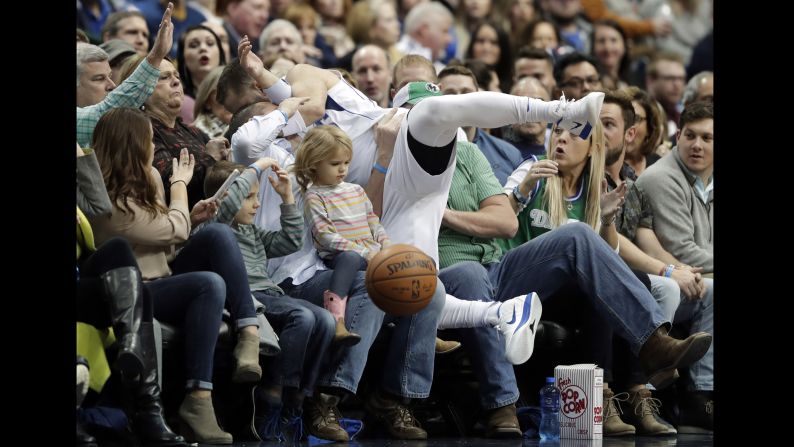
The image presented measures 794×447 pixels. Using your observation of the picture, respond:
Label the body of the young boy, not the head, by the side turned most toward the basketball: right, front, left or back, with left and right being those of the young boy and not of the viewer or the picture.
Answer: front

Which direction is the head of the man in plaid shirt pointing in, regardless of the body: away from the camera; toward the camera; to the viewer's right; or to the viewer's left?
to the viewer's right

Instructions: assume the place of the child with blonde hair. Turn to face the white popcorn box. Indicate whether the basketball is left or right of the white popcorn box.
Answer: right

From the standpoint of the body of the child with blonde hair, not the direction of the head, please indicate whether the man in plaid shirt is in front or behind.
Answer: behind

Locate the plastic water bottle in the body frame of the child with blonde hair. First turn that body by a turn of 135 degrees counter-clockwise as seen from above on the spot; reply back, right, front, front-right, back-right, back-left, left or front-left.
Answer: right

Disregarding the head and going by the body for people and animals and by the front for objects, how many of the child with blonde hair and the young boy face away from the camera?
0

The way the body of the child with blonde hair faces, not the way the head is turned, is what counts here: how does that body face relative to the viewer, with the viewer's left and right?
facing the viewer and to the right of the viewer
